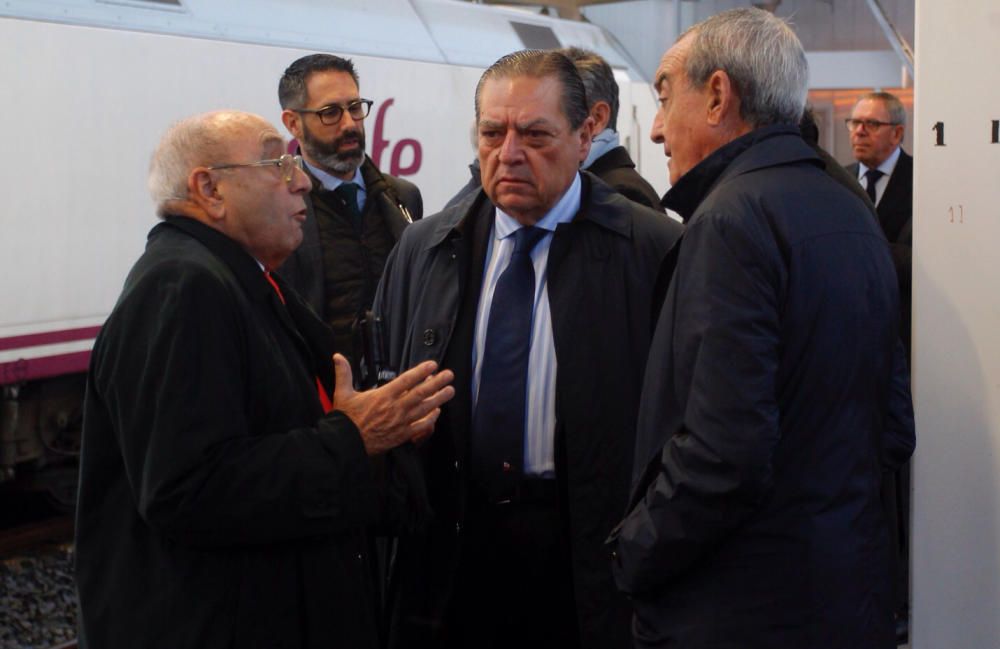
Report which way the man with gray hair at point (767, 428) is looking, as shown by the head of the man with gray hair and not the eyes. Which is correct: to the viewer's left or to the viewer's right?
to the viewer's left

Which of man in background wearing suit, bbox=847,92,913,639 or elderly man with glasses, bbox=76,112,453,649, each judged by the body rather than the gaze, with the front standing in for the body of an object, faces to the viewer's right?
the elderly man with glasses

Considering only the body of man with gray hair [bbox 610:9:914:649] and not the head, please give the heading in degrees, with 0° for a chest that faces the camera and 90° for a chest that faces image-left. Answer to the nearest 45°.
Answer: approximately 135°

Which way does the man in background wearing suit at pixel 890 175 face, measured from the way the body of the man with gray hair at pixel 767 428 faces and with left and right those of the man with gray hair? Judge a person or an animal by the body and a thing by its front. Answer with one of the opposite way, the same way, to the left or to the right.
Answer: to the left

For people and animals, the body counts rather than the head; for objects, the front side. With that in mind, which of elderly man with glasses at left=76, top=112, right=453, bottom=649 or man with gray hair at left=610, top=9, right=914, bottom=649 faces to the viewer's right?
the elderly man with glasses

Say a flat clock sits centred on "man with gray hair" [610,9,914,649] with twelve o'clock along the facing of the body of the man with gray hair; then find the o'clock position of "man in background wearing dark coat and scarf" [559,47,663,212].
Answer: The man in background wearing dark coat and scarf is roughly at 1 o'clock from the man with gray hair.

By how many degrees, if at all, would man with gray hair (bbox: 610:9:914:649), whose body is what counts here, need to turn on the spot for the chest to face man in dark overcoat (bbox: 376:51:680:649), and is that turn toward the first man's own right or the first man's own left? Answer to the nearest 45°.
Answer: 0° — they already face them

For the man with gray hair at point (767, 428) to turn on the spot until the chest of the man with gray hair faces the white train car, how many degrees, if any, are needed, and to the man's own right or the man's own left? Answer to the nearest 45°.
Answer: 0° — they already face it

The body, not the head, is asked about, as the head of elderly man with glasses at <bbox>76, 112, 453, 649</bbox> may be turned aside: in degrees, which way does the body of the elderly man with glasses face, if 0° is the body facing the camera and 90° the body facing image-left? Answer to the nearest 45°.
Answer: approximately 270°
